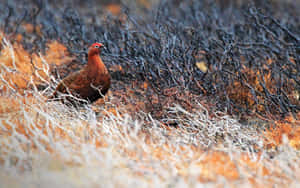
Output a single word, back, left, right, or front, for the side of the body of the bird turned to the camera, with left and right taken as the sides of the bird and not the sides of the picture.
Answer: right
